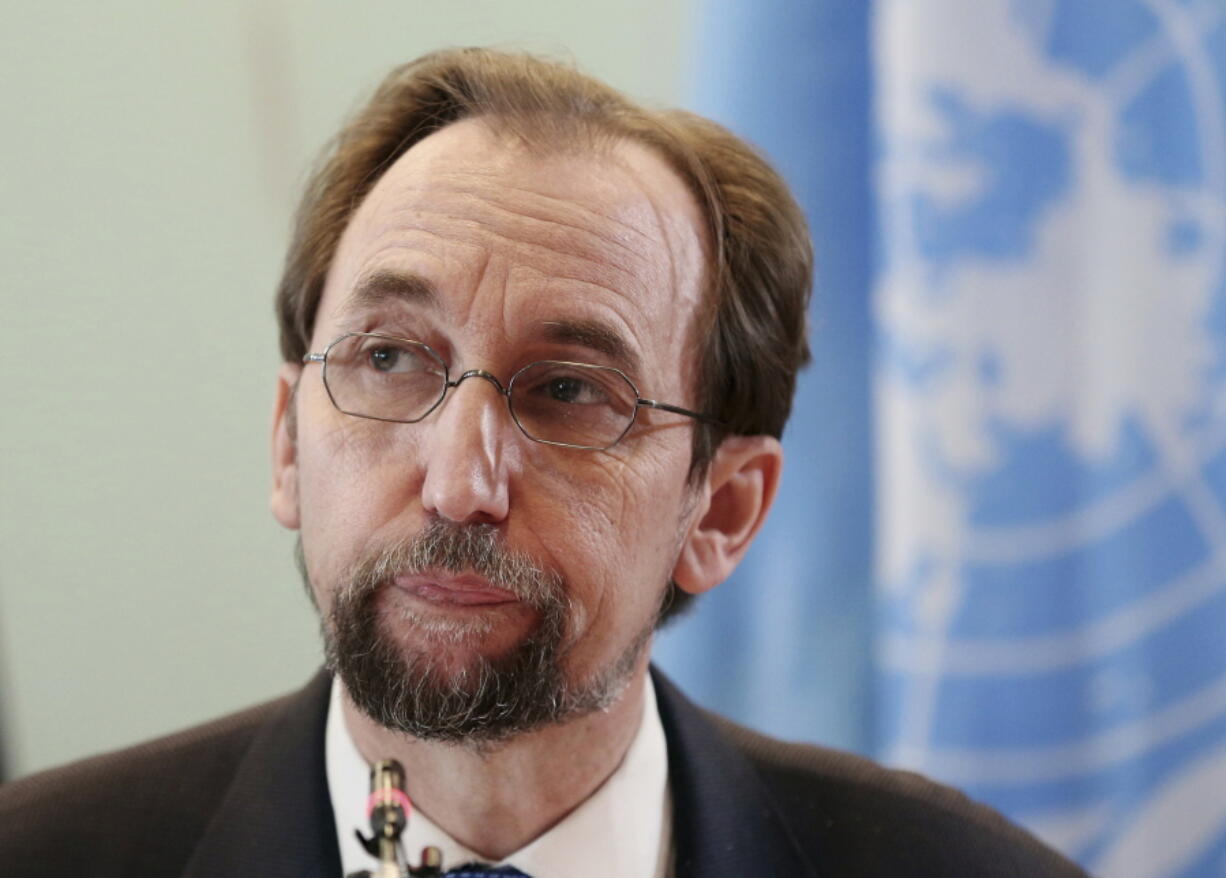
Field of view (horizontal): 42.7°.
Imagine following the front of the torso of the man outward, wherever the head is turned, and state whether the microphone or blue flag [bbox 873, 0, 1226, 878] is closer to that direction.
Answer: the microphone

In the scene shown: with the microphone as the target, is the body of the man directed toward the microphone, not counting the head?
yes

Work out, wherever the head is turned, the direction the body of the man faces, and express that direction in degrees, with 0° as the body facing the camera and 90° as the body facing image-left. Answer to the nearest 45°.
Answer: approximately 0°

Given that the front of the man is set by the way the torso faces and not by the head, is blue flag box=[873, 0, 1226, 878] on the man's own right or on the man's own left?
on the man's own left
